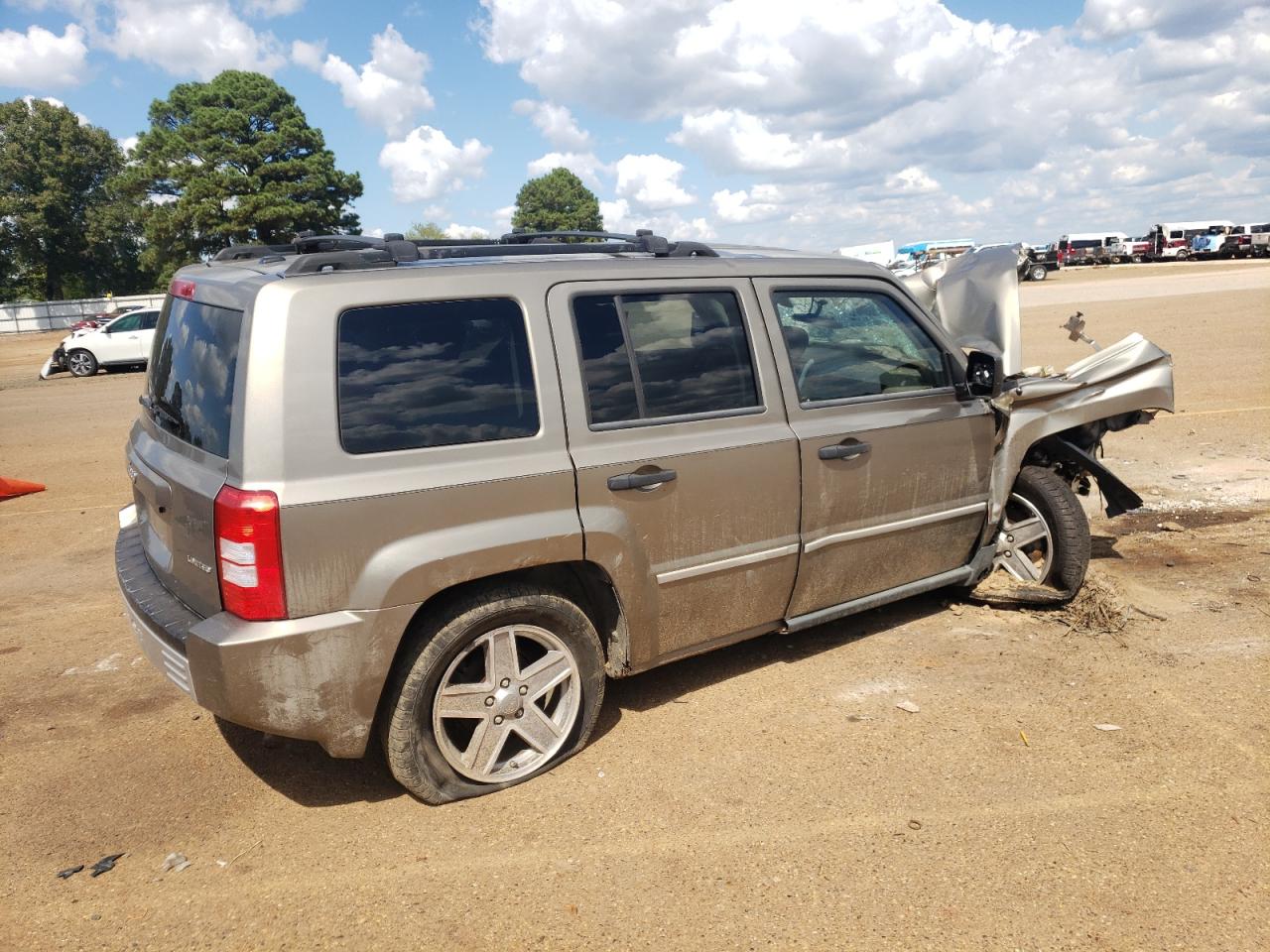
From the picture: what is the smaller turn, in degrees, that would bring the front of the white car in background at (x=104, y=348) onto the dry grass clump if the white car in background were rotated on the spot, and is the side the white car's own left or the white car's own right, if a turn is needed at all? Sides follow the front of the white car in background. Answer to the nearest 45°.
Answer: approximately 90° to the white car's own left

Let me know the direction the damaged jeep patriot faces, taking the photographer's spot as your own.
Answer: facing away from the viewer and to the right of the viewer

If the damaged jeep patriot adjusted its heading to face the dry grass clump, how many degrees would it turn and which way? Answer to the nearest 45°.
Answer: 0° — it already faces it

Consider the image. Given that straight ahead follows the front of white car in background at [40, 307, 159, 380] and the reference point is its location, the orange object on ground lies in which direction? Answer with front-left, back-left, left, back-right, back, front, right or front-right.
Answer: left

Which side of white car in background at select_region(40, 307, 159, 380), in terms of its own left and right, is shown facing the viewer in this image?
left

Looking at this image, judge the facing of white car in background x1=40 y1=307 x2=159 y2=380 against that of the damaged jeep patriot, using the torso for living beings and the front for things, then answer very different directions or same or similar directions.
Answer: very different directions

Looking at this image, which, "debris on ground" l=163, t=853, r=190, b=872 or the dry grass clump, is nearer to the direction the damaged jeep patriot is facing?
the dry grass clump

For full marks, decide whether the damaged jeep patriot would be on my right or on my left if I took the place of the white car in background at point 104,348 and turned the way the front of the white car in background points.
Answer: on my left

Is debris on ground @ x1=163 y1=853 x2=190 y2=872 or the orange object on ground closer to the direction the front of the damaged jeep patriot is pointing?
the orange object on ground

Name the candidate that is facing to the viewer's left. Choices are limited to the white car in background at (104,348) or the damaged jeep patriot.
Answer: the white car in background

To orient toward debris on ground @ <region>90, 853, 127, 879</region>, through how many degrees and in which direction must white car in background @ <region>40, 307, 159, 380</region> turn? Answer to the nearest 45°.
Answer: approximately 90° to its left

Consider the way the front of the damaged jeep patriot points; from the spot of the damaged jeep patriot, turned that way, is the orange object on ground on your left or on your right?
on your left

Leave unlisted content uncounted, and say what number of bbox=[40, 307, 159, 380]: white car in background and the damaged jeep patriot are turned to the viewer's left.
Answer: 1
